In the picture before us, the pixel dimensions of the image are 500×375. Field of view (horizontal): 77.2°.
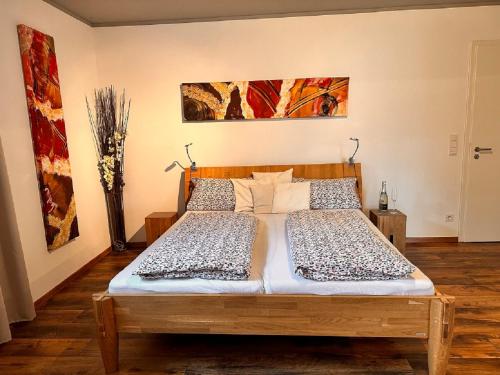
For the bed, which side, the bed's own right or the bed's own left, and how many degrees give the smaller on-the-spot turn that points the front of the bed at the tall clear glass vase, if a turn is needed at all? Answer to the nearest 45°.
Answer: approximately 135° to the bed's own right

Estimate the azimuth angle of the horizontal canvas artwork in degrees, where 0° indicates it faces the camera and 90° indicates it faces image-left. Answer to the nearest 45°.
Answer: approximately 0°

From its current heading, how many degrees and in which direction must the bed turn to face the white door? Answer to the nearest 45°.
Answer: approximately 135° to its left

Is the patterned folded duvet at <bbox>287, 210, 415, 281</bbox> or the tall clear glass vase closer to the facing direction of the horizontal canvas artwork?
the patterned folded duvet

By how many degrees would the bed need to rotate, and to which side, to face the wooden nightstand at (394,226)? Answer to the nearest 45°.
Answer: approximately 135° to its left

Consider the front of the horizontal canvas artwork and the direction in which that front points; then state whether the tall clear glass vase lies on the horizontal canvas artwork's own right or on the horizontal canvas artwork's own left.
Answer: on the horizontal canvas artwork's own right

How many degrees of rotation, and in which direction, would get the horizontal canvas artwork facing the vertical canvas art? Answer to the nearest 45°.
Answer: approximately 45° to its right

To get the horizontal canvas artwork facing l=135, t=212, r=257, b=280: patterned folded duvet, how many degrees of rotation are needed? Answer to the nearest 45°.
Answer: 0° — it already faces it

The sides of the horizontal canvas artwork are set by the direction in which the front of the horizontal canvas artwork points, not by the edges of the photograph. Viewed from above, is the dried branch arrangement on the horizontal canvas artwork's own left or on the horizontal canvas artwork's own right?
on the horizontal canvas artwork's own right
